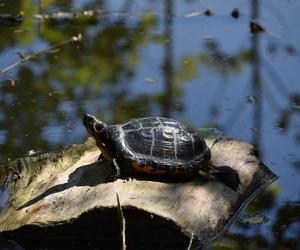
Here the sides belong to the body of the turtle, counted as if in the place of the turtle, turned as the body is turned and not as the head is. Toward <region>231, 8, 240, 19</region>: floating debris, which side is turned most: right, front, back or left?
right

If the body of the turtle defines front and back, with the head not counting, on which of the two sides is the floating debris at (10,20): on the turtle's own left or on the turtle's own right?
on the turtle's own right

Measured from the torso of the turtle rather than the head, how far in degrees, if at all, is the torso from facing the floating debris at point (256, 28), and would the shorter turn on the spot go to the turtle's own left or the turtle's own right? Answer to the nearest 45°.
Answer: approximately 90° to the turtle's own right

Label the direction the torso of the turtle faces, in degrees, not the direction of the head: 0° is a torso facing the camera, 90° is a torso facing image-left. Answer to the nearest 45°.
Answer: approximately 90°

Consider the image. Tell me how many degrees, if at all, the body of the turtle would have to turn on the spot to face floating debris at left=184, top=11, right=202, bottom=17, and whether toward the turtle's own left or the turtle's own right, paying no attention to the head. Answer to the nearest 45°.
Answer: approximately 90° to the turtle's own right

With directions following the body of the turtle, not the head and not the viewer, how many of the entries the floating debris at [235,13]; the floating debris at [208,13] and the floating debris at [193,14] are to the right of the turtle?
3

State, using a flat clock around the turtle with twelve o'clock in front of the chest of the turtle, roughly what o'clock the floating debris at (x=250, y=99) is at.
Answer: The floating debris is roughly at 4 o'clock from the turtle.
